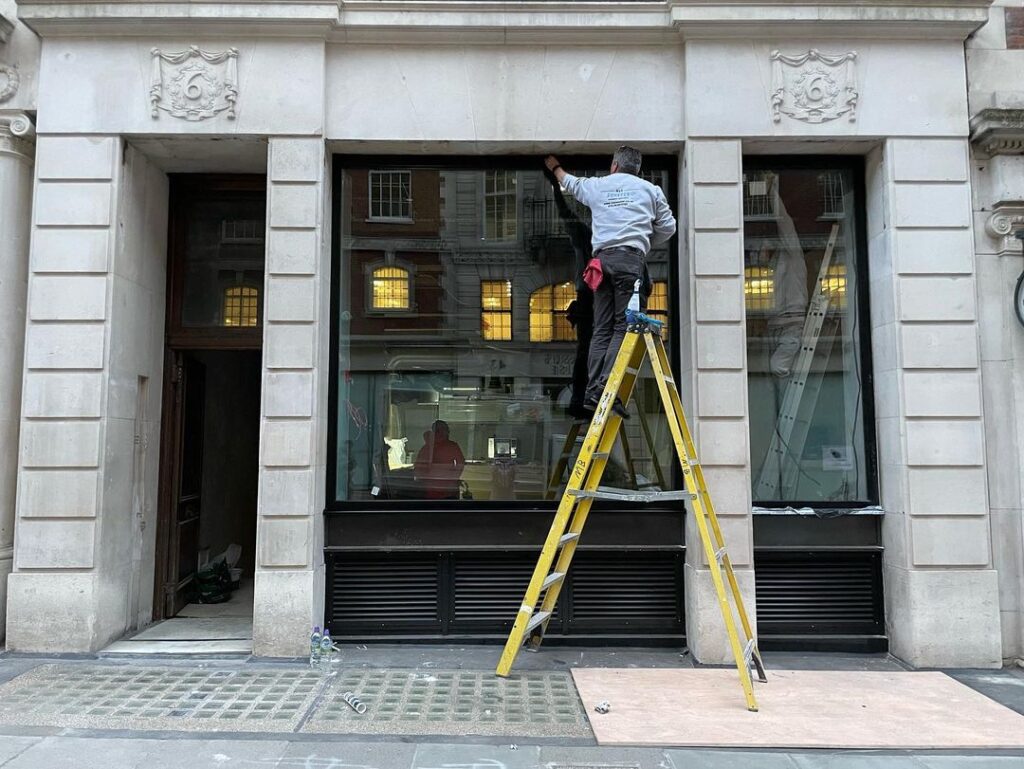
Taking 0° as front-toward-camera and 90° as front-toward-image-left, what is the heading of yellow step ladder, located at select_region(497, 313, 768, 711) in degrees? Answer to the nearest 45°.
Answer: approximately 90°

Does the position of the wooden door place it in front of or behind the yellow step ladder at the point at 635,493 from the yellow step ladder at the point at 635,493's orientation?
in front

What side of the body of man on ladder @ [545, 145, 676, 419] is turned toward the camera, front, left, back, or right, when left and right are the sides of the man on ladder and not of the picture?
back

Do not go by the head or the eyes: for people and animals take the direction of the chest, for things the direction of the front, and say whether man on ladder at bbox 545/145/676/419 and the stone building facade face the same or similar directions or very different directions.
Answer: very different directions

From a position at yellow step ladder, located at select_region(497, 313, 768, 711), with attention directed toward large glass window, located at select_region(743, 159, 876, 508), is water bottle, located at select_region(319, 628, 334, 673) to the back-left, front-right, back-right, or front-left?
back-left

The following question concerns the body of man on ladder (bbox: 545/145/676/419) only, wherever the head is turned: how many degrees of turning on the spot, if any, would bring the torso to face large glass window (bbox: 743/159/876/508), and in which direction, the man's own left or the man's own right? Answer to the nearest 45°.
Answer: approximately 45° to the man's own right

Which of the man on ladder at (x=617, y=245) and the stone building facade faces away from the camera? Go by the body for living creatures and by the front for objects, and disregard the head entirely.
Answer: the man on ladder

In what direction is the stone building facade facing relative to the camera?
toward the camera

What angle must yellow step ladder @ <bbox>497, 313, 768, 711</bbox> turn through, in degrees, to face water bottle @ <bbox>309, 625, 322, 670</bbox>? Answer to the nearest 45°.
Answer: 0° — it already faces it

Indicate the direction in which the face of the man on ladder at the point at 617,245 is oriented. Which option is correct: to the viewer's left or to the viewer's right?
to the viewer's left
